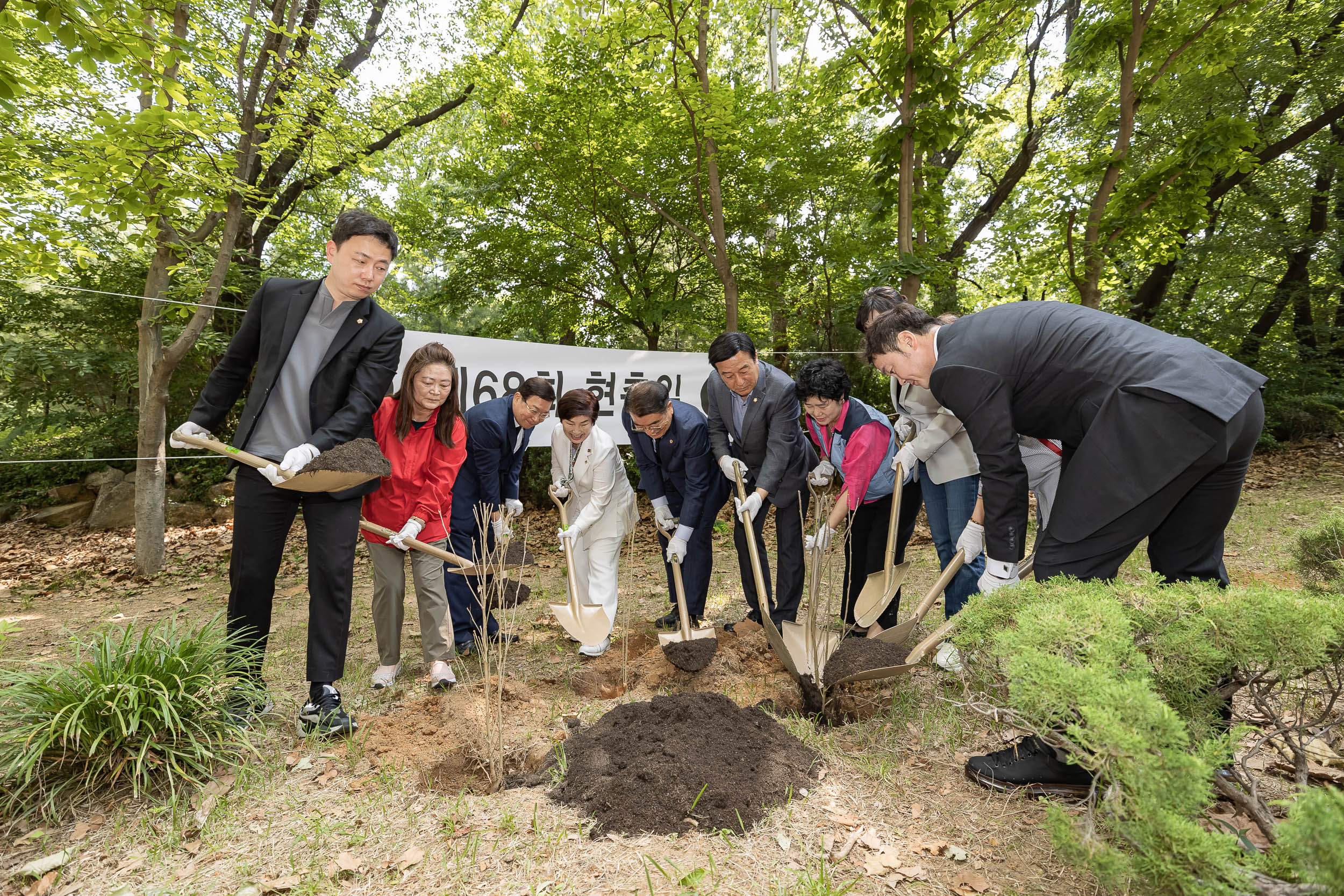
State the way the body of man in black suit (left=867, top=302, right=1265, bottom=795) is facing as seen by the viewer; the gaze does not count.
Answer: to the viewer's left

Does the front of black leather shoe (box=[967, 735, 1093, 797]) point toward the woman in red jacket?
yes

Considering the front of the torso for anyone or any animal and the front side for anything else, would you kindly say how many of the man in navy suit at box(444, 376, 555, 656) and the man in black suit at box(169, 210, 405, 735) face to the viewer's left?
0

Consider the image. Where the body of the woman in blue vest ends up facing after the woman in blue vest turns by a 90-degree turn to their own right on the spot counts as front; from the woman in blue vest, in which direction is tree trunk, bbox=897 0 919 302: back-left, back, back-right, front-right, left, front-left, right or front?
front-right

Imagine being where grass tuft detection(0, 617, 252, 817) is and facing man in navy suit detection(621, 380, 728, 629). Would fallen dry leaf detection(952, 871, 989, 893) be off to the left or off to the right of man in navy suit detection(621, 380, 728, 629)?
right

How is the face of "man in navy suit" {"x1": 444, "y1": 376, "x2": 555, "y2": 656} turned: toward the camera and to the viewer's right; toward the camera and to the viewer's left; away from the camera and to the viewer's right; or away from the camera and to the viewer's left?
toward the camera and to the viewer's right

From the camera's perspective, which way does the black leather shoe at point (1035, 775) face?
to the viewer's left

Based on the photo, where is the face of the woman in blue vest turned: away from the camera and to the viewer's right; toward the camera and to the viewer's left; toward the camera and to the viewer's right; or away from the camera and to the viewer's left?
toward the camera and to the viewer's left

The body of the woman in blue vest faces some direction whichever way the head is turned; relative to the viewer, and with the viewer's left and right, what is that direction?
facing the viewer and to the left of the viewer

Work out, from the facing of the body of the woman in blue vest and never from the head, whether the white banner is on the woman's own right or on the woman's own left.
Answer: on the woman's own right

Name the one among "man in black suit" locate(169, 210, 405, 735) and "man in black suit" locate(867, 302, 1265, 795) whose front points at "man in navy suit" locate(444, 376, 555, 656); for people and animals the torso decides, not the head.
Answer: "man in black suit" locate(867, 302, 1265, 795)

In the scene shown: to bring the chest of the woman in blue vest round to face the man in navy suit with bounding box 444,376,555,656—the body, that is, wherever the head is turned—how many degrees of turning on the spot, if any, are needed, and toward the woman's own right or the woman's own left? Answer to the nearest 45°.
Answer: approximately 45° to the woman's own right
